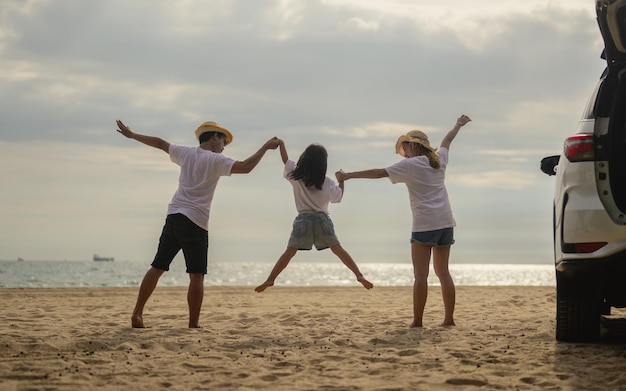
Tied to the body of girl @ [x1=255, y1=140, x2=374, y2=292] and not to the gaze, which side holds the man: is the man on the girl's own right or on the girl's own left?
on the girl's own left

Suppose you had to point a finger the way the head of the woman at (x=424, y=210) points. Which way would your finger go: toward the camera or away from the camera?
away from the camera

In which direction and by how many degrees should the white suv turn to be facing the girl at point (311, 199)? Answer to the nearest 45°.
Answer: approximately 45° to its left

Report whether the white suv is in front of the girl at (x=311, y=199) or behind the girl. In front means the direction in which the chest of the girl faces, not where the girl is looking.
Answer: behind

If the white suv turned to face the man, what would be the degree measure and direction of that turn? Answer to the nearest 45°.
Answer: approximately 90° to its left

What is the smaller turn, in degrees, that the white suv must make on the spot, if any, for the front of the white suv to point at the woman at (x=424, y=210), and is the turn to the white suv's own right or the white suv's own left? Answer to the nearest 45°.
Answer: approximately 45° to the white suv's own left

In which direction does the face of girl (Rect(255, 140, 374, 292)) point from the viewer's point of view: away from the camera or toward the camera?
away from the camera

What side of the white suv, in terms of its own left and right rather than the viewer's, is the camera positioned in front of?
back

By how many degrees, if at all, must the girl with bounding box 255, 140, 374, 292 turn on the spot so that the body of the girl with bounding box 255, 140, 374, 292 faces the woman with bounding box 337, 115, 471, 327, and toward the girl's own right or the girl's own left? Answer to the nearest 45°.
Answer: approximately 135° to the girl's own right

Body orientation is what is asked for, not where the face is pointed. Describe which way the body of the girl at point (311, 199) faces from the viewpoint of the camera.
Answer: away from the camera

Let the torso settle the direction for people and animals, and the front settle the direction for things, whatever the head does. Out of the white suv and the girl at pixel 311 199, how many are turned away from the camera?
2
